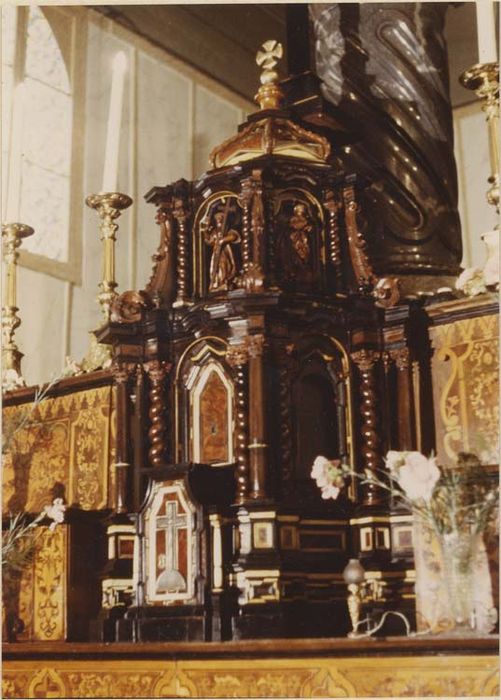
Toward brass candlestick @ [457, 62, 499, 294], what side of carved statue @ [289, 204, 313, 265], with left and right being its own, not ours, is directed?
left

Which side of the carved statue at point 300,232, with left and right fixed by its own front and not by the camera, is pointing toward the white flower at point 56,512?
right

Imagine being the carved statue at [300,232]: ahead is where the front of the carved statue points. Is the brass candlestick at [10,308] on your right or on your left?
on your right

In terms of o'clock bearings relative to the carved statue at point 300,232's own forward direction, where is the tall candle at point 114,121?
The tall candle is roughly at 4 o'clock from the carved statue.

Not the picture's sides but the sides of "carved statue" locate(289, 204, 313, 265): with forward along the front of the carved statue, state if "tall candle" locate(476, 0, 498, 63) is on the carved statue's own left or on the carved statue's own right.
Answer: on the carved statue's own left

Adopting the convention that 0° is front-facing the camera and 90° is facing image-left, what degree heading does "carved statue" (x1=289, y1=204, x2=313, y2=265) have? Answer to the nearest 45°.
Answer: approximately 0°

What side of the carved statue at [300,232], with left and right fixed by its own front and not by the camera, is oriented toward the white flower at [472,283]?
left

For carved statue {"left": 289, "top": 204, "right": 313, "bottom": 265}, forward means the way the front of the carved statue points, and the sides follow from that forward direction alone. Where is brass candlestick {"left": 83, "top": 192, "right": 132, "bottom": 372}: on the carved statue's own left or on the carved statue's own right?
on the carved statue's own right
